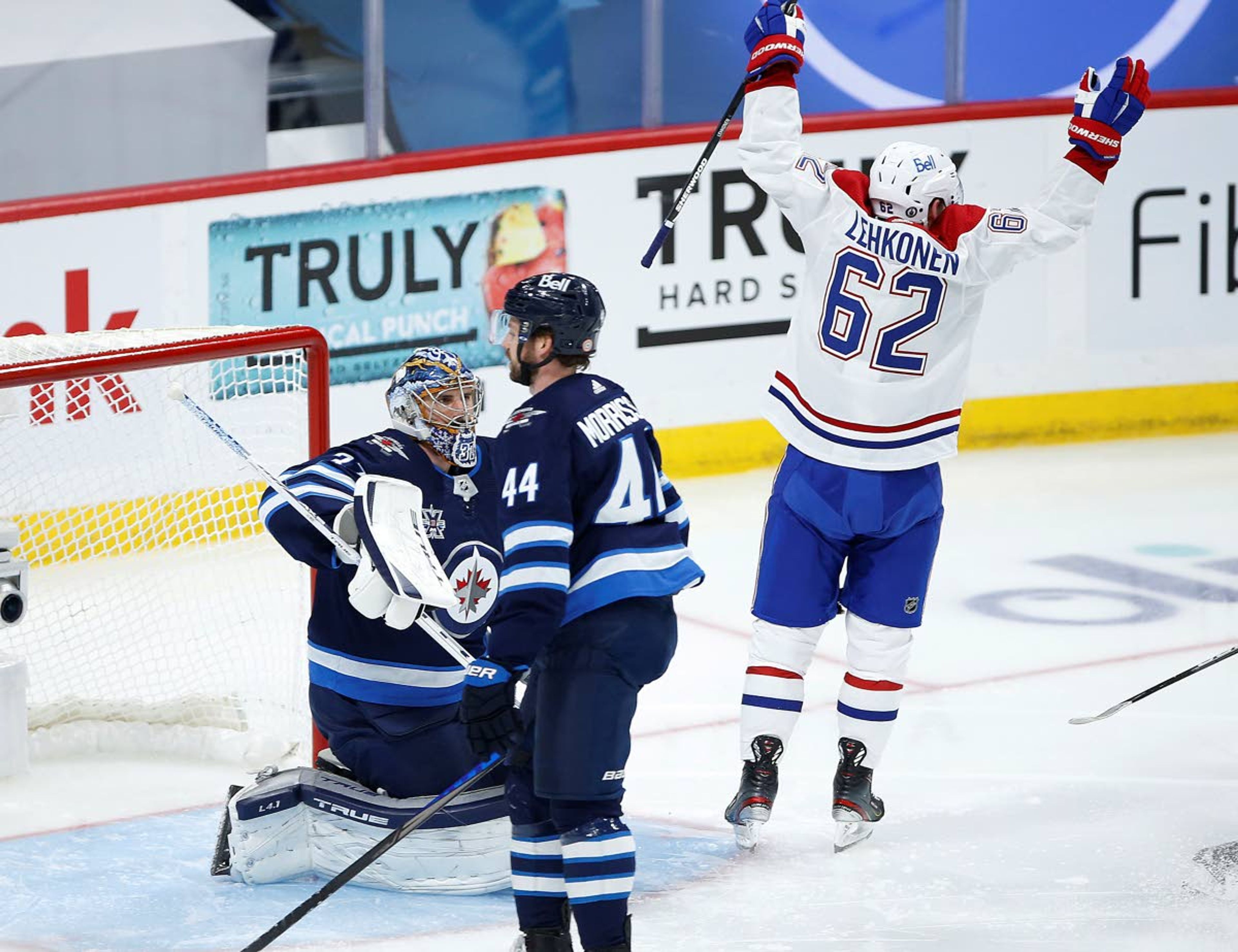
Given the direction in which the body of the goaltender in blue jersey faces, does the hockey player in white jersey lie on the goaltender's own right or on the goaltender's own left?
on the goaltender's own left

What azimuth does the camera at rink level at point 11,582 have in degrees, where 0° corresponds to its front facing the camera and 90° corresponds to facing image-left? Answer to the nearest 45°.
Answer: approximately 315°

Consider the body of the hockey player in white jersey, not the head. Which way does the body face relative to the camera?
away from the camera

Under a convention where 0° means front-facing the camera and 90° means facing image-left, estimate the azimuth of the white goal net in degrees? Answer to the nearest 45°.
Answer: approximately 315°

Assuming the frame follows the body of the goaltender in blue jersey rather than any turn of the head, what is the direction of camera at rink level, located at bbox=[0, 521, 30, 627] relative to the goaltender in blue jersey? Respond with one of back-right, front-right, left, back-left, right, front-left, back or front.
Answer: back

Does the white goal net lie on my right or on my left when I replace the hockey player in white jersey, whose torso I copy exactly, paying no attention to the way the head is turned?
on my left

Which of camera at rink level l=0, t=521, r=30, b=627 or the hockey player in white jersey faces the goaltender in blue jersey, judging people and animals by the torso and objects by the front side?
the camera at rink level

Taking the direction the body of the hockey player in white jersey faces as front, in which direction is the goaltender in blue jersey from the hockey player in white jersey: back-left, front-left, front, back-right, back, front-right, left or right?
back-left

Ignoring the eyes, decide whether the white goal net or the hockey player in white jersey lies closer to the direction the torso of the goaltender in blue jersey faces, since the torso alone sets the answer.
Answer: the hockey player in white jersey
